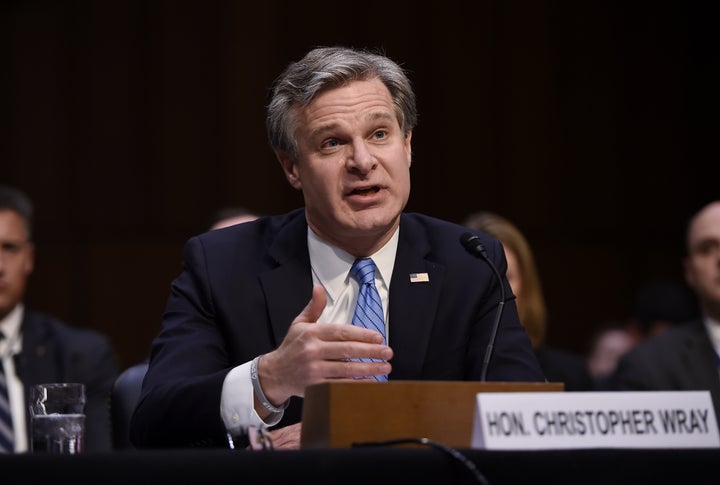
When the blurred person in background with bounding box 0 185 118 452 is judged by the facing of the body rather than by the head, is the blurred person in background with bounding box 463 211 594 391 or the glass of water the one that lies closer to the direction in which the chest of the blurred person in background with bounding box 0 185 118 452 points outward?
the glass of water

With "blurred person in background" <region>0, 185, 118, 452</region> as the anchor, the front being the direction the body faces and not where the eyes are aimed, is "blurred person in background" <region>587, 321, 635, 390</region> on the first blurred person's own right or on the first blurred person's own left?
on the first blurred person's own left

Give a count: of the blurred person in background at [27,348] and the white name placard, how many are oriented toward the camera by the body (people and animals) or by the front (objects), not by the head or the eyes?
2

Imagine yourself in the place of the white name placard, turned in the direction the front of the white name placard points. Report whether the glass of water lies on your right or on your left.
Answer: on your right

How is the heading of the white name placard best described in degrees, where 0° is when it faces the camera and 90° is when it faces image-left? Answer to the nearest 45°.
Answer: approximately 0°

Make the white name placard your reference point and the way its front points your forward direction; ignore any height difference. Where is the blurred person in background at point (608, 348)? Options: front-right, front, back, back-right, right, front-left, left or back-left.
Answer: back

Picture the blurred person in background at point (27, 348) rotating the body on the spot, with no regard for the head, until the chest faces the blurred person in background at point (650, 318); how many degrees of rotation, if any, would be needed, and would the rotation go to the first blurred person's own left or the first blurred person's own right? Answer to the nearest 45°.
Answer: approximately 90° to the first blurred person's own left

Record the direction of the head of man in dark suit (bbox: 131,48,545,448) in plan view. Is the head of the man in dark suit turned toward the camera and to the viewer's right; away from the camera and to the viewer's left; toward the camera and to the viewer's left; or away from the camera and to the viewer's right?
toward the camera and to the viewer's right

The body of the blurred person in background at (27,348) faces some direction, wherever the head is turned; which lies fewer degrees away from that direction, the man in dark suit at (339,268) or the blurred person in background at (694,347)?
the man in dark suit

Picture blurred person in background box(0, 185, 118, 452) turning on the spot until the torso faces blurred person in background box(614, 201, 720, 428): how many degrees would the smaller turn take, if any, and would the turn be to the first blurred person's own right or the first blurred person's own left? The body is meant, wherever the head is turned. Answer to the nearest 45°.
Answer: approximately 90° to the first blurred person's own left

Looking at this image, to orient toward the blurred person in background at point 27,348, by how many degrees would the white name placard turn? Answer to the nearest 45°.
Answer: approximately 135° to its right

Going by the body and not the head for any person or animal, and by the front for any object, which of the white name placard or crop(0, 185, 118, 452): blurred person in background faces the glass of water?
the blurred person in background
